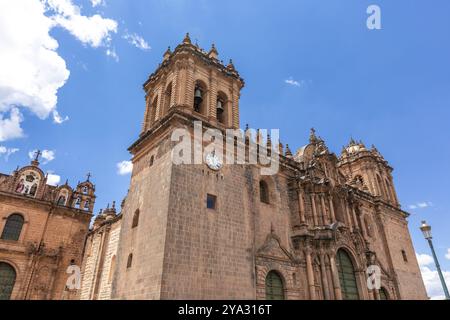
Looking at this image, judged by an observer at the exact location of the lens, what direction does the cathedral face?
facing the viewer and to the right of the viewer
